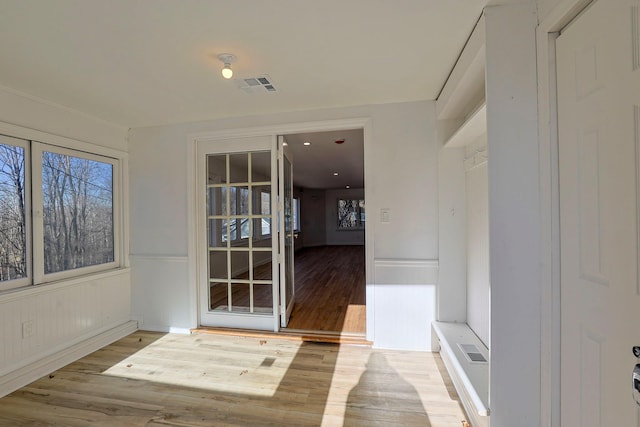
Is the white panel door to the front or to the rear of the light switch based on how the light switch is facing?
to the front

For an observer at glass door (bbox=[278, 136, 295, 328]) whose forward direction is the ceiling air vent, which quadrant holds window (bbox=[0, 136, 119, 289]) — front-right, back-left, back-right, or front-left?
front-right

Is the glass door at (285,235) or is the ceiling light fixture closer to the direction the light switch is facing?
the ceiling light fixture

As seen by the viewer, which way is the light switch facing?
toward the camera

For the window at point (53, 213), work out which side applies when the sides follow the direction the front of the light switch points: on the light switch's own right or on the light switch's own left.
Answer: on the light switch's own right

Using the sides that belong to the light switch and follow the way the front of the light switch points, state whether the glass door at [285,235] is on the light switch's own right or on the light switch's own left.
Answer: on the light switch's own right

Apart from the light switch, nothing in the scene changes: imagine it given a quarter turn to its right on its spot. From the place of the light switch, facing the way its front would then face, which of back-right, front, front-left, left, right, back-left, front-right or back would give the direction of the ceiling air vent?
front-left

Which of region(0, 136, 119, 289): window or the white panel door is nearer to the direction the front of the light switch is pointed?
the white panel door
